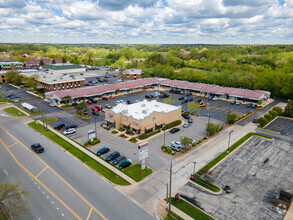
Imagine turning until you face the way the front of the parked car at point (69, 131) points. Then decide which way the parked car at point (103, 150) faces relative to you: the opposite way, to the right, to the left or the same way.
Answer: the same way

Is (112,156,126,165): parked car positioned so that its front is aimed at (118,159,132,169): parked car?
no

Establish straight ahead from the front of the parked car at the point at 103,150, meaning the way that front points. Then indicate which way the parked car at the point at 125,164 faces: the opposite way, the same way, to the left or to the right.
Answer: the same way

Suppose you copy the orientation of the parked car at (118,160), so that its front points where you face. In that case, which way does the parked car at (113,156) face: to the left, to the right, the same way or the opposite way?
the same way

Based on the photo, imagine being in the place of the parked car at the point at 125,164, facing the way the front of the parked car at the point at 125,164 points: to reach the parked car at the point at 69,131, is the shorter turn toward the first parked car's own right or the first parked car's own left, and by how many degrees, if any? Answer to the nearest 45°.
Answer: approximately 90° to the first parked car's own right

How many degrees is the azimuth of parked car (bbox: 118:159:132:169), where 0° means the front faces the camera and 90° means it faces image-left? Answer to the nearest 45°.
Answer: approximately 45°

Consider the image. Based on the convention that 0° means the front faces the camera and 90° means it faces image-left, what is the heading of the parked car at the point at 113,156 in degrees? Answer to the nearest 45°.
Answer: approximately 45°

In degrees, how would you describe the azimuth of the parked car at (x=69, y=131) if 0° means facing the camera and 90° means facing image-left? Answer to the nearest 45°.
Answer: approximately 45°

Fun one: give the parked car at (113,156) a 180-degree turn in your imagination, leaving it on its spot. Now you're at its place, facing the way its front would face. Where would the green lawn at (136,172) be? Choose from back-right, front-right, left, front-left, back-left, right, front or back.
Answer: right

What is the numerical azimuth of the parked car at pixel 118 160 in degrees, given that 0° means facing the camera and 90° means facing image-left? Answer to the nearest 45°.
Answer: approximately 45°

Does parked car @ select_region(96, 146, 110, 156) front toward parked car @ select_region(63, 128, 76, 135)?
no

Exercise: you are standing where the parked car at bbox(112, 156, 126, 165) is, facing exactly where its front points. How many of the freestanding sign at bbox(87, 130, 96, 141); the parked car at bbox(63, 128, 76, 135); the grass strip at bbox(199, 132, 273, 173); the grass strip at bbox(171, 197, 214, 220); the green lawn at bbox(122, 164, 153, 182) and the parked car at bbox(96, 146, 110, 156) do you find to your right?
3

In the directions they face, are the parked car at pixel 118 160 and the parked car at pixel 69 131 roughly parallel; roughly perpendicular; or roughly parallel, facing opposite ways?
roughly parallel

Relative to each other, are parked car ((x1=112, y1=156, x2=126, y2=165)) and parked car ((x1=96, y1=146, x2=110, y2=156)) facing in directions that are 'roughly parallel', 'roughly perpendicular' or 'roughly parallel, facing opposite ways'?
roughly parallel

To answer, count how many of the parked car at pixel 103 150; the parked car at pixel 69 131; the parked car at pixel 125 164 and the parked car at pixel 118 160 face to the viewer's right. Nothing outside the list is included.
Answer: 0

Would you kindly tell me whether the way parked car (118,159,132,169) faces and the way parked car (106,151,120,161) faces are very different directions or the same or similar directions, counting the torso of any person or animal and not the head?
same or similar directions

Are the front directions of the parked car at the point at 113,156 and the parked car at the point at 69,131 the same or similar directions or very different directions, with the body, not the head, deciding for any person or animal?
same or similar directions
